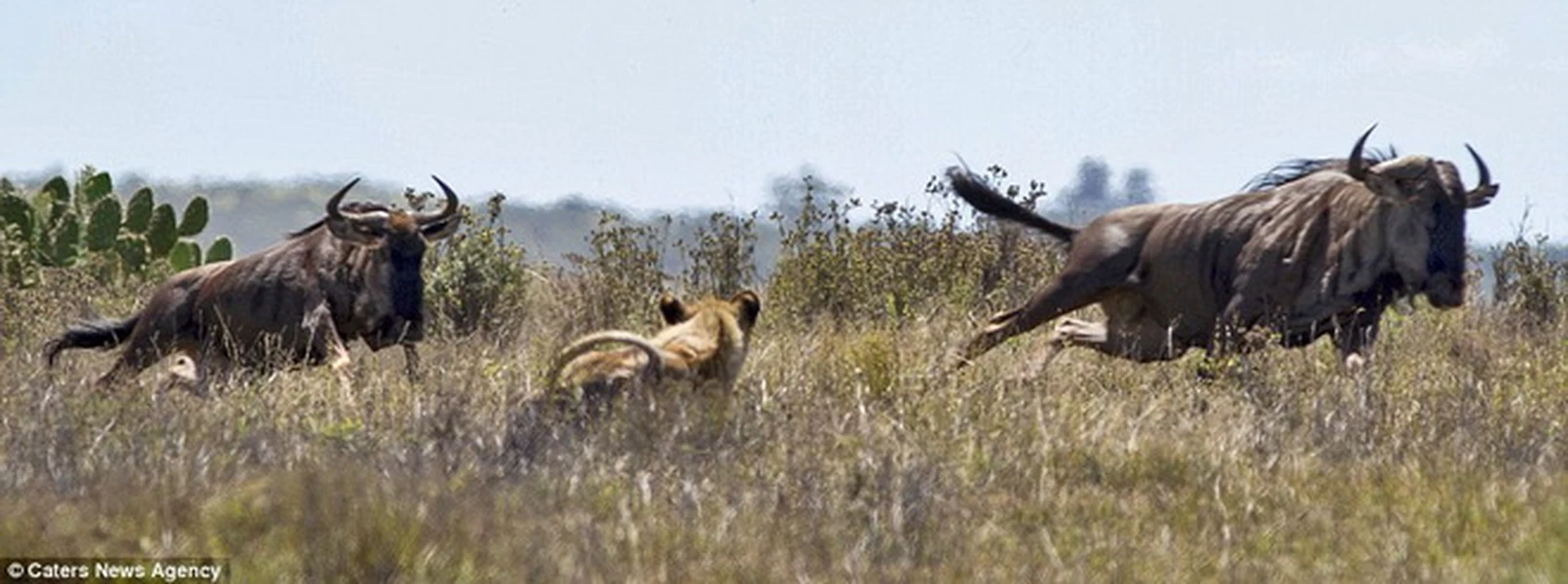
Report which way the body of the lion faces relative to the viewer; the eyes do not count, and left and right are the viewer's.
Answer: facing away from the viewer and to the right of the viewer

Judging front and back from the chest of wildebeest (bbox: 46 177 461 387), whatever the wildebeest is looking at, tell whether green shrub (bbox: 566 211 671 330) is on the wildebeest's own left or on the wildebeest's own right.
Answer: on the wildebeest's own left

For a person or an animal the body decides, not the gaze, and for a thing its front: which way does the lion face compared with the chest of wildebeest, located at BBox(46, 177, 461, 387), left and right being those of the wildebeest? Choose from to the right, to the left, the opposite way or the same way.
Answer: to the left

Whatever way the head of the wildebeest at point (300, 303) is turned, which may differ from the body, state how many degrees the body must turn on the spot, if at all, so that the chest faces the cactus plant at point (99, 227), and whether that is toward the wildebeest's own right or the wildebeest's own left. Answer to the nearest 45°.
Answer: approximately 135° to the wildebeest's own left

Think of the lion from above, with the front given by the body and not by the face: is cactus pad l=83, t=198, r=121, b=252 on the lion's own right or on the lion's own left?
on the lion's own left

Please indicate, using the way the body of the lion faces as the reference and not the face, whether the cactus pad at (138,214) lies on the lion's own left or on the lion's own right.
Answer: on the lion's own left
